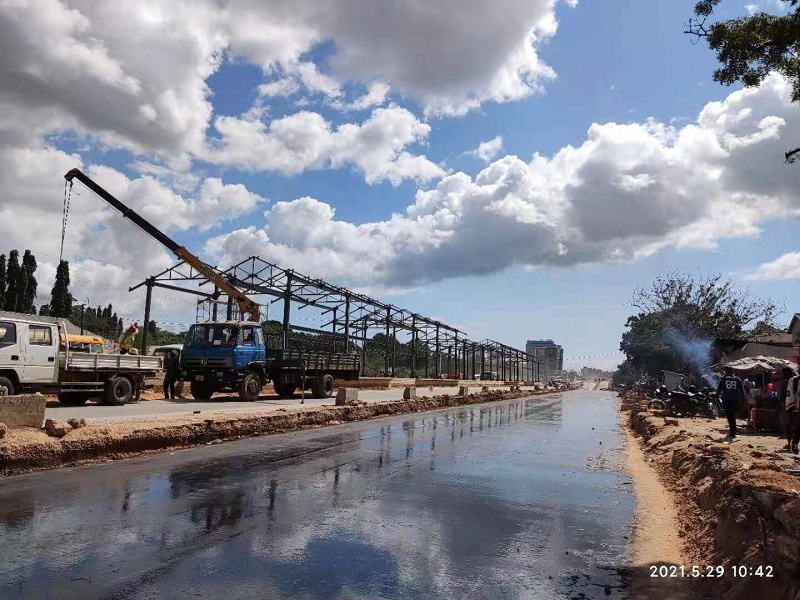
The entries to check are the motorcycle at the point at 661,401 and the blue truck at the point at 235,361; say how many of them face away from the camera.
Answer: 0

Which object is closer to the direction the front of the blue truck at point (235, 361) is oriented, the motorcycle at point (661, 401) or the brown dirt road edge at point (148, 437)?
the brown dirt road edge

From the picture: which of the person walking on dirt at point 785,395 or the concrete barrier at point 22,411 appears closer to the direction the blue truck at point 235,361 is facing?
the concrete barrier

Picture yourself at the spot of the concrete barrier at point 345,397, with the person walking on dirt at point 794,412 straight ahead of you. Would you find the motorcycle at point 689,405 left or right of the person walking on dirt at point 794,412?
left

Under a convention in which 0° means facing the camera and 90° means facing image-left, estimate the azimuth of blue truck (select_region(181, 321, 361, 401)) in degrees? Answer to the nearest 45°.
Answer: approximately 45°

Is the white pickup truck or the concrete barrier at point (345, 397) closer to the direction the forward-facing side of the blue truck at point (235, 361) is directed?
the white pickup truck

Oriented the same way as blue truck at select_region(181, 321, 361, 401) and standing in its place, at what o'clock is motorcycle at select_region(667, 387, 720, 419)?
The motorcycle is roughly at 8 o'clock from the blue truck.

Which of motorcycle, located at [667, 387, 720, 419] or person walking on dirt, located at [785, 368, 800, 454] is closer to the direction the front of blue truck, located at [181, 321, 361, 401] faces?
the person walking on dirt
